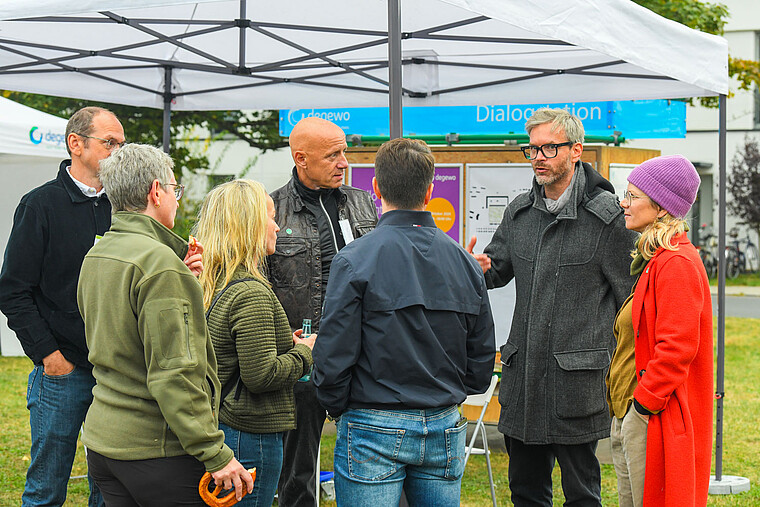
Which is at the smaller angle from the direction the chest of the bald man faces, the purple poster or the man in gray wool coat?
the man in gray wool coat

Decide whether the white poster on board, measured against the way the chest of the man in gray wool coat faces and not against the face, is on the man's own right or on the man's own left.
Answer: on the man's own right

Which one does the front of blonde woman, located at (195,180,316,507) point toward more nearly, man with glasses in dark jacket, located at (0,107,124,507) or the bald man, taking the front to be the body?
the bald man

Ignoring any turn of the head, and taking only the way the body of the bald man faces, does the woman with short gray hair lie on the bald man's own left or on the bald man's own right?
on the bald man's own right

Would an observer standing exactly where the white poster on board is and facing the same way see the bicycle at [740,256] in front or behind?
behind

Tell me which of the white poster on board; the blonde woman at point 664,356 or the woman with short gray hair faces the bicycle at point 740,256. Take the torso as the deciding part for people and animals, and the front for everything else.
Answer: the woman with short gray hair

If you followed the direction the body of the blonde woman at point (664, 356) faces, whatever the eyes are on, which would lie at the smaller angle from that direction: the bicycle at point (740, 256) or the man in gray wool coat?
the man in gray wool coat

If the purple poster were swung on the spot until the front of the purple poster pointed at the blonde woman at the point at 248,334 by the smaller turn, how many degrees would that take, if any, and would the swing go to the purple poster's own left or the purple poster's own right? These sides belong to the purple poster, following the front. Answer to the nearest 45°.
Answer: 0° — it already faces them

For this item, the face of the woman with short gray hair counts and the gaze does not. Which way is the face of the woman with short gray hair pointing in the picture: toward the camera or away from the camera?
away from the camera

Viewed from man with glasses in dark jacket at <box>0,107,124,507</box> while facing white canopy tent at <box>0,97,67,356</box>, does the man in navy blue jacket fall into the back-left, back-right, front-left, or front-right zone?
back-right

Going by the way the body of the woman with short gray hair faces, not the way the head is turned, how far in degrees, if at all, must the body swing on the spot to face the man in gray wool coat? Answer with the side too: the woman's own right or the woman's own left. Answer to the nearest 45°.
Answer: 0° — they already face them
